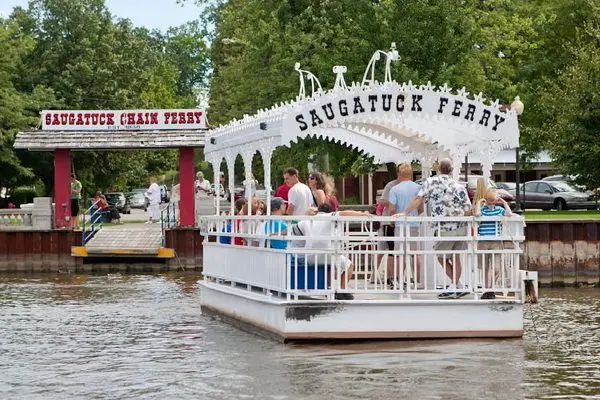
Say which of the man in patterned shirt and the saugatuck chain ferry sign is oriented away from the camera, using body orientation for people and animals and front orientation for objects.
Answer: the man in patterned shirt

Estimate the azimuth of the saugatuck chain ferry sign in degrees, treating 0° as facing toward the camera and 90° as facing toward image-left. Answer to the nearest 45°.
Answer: approximately 0°

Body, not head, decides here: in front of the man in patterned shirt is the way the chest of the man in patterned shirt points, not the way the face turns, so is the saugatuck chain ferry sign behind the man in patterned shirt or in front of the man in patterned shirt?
in front

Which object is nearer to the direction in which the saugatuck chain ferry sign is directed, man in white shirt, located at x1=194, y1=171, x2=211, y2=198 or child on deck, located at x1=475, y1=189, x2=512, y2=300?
the child on deck

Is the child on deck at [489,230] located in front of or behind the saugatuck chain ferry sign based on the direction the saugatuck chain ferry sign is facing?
in front

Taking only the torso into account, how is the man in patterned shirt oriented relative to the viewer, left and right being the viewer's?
facing away from the viewer

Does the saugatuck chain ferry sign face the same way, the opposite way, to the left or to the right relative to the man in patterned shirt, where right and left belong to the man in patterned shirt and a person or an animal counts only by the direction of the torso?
the opposite way
